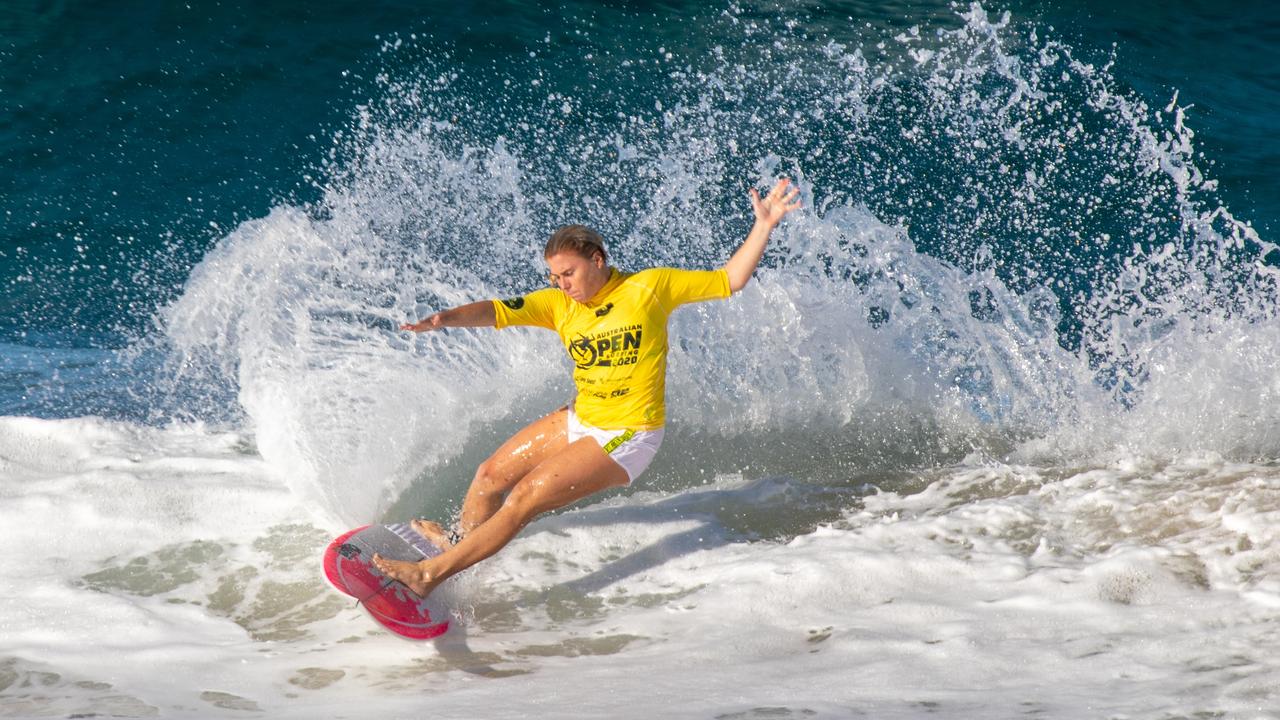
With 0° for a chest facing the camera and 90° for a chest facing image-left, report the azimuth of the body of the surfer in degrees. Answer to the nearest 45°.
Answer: approximately 45°
